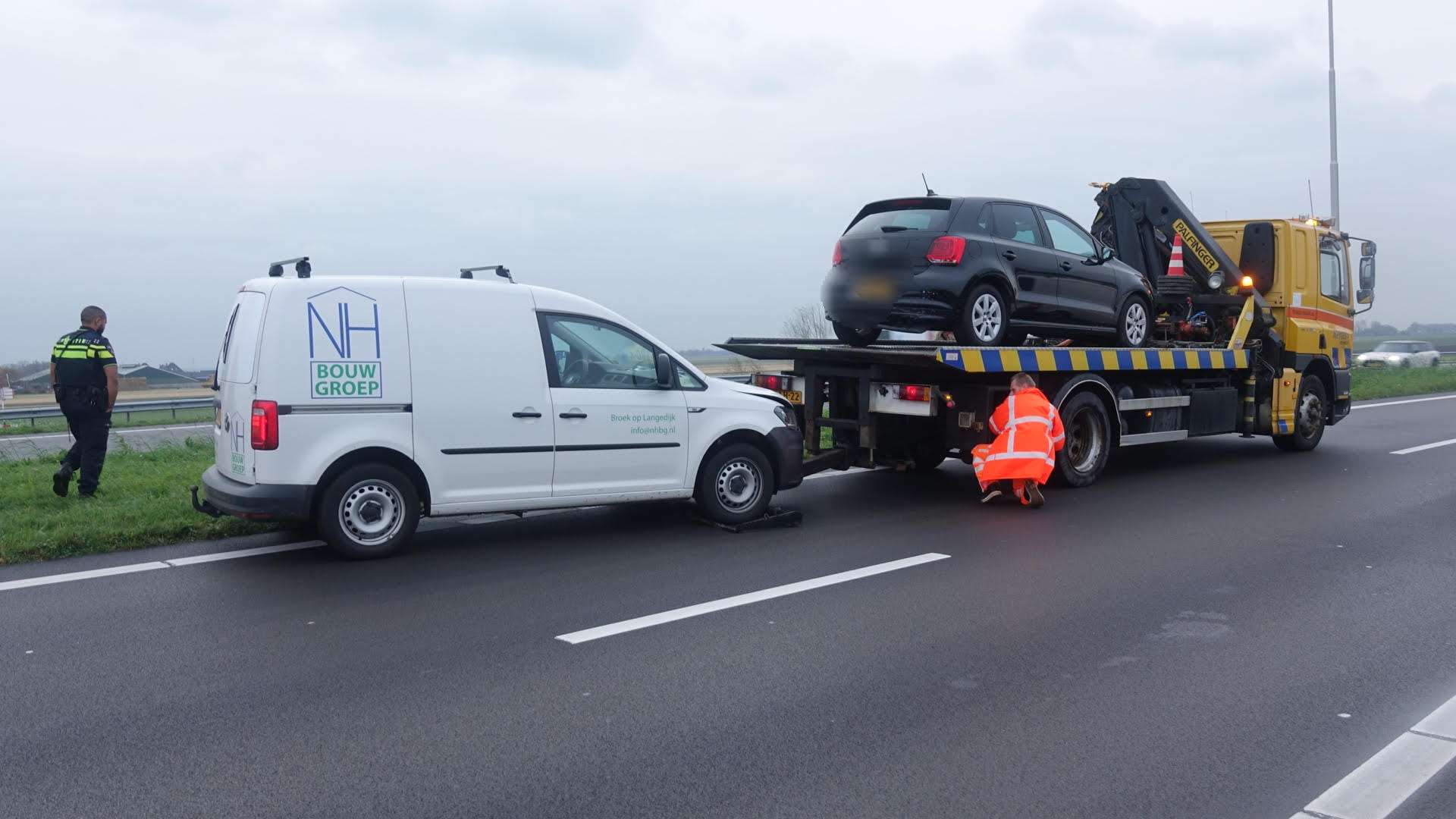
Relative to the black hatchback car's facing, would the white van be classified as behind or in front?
behind

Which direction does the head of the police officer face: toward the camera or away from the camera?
away from the camera

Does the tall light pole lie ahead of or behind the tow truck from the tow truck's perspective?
ahead

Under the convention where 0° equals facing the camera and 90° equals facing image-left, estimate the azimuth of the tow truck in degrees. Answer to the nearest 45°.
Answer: approximately 225°

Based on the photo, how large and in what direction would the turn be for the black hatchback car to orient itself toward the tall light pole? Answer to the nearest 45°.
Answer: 0° — it already faces it

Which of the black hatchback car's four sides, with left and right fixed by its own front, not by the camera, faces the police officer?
back

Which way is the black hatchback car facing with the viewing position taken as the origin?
facing away from the viewer and to the right of the viewer

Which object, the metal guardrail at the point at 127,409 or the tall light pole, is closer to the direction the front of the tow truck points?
the tall light pole

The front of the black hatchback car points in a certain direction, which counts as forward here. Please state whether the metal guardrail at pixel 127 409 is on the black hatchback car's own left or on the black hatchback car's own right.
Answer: on the black hatchback car's own left

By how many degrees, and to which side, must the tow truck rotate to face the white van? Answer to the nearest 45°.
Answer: approximately 180°
